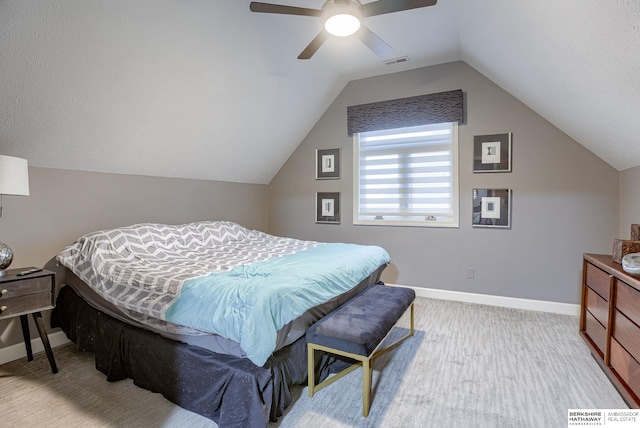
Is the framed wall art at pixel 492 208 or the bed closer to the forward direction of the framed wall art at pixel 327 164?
the bed

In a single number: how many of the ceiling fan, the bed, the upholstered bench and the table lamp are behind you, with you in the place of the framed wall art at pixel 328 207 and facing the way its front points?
0

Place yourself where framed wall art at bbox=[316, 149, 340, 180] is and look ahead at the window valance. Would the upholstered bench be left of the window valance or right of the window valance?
right

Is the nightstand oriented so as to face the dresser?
yes

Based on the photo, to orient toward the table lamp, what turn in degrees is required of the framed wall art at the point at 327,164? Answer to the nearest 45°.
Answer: approximately 45° to its right

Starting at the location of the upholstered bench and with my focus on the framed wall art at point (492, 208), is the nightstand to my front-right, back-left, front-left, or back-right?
back-left

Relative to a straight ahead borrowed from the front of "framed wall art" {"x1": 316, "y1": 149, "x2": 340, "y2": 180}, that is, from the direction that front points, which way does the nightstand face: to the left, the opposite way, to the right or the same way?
to the left

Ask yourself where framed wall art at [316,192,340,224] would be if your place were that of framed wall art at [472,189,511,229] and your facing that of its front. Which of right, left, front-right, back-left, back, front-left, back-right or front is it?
right

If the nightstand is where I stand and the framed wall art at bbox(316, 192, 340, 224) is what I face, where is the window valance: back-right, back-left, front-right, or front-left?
front-right

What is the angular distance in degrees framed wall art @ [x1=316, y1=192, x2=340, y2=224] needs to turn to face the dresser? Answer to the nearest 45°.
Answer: approximately 45° to its left

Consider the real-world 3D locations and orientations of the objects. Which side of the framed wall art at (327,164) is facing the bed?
front

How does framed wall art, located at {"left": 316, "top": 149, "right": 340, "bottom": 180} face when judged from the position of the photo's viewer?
facing the viewer

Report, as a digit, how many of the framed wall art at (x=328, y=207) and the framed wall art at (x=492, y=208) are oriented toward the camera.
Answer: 2

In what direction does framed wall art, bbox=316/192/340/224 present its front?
toward the camera

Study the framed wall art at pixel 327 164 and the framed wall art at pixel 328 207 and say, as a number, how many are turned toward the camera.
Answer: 2

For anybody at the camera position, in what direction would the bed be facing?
facing the viewer and to the right of the viewer
